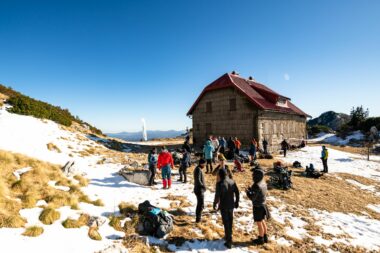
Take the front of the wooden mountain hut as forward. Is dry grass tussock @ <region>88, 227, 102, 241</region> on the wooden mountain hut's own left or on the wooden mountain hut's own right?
on the wooden mountain hut's own right
